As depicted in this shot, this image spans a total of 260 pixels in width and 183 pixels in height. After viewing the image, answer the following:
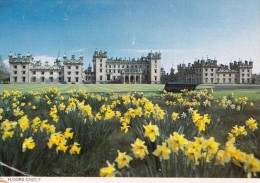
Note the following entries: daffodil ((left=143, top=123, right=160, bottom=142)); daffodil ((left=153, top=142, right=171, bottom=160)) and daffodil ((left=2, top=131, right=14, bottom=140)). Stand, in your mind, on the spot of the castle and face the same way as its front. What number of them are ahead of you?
3

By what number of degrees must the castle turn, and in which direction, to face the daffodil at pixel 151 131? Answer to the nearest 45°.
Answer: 0° — it already faces it

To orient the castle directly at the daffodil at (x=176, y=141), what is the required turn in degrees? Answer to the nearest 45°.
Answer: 0° — it already faces it

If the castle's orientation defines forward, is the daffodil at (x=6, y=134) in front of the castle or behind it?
in front

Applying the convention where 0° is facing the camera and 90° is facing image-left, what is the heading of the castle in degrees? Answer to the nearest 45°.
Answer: approximately 0°

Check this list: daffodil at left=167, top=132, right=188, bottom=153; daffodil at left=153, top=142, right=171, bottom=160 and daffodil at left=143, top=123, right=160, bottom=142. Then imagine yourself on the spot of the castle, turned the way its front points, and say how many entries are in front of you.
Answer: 3

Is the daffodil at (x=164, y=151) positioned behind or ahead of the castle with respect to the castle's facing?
ahead
